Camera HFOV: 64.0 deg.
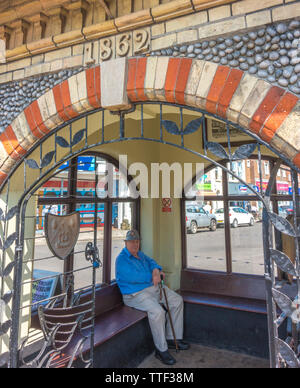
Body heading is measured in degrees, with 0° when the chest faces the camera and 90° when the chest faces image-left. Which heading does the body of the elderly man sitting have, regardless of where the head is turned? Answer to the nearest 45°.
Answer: approximately 315°

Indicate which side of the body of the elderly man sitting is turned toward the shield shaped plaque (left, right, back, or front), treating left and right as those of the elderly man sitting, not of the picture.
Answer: right

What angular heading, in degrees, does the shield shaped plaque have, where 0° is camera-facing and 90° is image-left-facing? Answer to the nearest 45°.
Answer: approximately 0°

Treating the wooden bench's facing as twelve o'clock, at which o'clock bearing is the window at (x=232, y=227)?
The window is roughly at 10 o'clock from the wooden bench.

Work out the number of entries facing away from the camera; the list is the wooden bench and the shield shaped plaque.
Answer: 0

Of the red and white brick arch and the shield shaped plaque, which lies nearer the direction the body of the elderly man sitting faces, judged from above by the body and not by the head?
the red and white brick arch

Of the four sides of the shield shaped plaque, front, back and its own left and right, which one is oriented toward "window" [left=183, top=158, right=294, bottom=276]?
left

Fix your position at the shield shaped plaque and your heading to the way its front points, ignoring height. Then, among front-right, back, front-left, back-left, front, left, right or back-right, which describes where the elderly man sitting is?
back-left

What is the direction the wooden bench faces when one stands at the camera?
facing the viewer and to the right of the viewer
